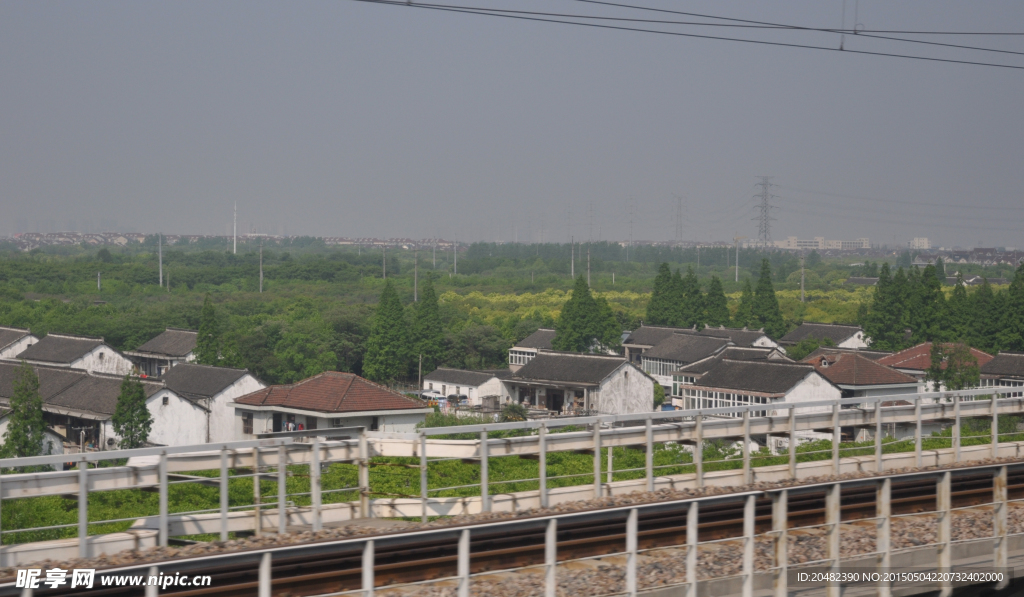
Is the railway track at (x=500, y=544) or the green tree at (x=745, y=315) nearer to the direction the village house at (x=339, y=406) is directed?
the railway track

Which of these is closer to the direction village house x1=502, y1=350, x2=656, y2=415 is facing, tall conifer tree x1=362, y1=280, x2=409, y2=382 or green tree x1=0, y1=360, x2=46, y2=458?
the green tree

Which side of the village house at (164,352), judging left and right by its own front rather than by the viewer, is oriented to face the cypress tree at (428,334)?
left

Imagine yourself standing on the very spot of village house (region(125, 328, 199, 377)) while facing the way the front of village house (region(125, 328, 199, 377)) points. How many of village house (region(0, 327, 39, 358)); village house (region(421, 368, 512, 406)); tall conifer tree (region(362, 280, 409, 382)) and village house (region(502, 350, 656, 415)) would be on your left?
3

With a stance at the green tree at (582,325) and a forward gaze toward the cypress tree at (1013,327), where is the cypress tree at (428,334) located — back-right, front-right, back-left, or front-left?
back-right

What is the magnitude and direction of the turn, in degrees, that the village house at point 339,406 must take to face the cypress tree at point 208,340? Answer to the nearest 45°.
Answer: approximately 135° to its right

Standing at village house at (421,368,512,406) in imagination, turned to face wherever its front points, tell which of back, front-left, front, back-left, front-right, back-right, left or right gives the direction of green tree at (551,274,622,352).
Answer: back
